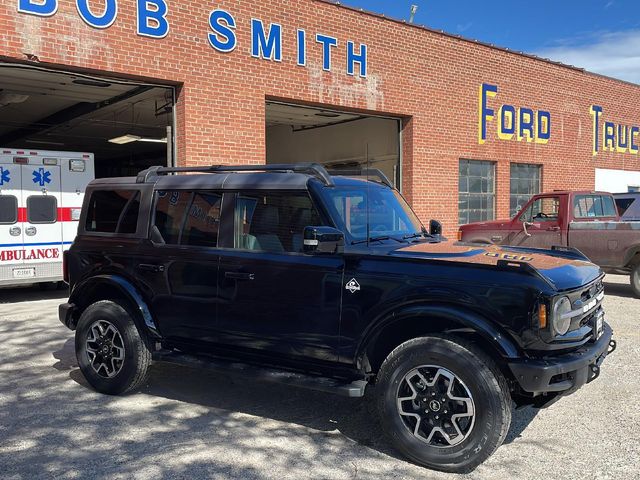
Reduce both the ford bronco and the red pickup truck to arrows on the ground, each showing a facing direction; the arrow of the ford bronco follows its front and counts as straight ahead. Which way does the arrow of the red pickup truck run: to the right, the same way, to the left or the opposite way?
the opposite way

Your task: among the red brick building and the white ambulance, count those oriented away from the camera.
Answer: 1

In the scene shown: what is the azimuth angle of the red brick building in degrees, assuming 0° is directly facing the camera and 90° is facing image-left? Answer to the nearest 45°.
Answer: approximately 315°

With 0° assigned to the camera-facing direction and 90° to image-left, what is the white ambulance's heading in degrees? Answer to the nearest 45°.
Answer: approximately 180°

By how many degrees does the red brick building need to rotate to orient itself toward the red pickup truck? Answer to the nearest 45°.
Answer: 0° — it already faces it

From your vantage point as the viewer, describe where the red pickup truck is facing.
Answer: facing away from the viewer and to the left of the viewer

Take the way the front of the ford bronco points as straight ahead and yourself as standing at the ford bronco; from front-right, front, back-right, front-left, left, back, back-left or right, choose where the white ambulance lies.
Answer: back

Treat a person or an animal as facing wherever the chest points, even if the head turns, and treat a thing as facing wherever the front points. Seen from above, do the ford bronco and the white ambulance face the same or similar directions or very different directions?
very different directions

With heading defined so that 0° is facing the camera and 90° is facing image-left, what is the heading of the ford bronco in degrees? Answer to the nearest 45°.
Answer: approximately 315°

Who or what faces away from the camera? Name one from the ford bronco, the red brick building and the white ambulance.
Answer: the white ambulance

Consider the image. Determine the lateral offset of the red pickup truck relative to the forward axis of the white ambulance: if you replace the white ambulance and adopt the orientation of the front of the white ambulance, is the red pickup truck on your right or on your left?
on your right
